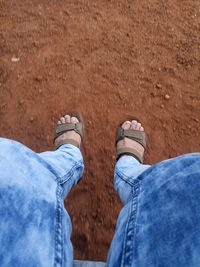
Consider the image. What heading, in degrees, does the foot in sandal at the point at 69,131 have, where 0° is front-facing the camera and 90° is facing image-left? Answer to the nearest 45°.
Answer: approximately 180°
